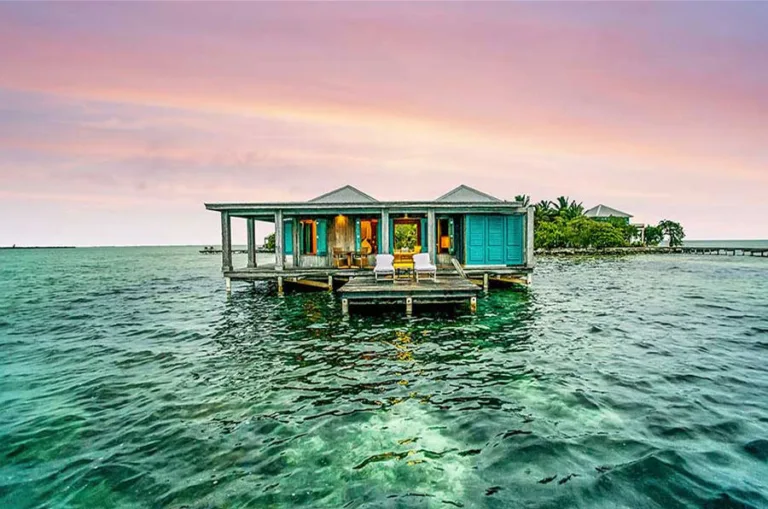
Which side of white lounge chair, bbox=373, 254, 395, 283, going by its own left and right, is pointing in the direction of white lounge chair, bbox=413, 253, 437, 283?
left

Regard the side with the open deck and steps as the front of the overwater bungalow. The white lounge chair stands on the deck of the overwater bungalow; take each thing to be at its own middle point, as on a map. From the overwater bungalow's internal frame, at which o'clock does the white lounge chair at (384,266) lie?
The white lounge chair is roughly at 12 o'clock from the overwater bungalow.

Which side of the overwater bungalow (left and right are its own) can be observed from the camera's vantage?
front

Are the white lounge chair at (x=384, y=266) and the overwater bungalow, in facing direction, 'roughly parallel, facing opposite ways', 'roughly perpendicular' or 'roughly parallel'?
roughly parallel

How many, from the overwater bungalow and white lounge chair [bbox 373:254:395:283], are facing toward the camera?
2
